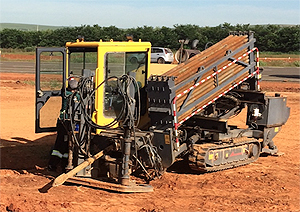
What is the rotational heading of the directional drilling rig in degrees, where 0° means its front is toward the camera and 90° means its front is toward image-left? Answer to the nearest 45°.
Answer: approximately 45°
